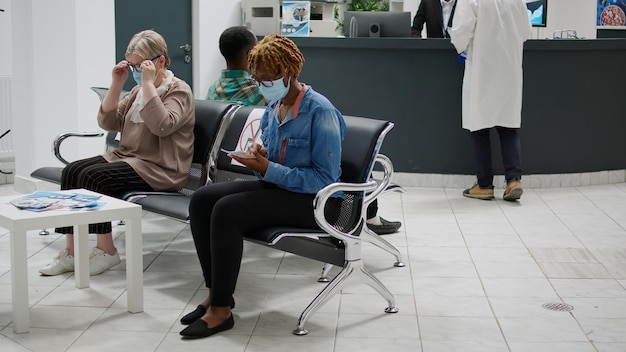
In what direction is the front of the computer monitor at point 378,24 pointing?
away from the camera

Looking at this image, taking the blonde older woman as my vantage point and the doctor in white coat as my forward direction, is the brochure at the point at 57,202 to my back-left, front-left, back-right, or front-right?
back-right

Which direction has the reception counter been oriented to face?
toward the camera

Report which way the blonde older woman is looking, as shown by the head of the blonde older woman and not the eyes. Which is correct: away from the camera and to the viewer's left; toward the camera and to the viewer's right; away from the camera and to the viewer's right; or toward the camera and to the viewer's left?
toward the camera and to the viewer's left

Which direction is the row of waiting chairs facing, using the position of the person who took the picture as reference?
facing the viewer and to the left of the viewer

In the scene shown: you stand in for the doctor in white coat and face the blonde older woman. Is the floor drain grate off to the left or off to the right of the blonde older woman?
left

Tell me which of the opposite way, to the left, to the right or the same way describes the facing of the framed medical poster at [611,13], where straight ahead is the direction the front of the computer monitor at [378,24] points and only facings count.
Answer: the opposite way

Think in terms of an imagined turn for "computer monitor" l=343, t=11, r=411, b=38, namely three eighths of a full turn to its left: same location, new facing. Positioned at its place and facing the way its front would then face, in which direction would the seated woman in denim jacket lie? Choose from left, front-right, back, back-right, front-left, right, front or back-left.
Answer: front-left

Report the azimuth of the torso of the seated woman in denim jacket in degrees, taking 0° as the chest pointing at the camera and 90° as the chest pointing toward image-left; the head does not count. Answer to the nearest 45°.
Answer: approximately 45°

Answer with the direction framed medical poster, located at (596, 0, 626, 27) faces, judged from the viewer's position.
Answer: facing the viewer

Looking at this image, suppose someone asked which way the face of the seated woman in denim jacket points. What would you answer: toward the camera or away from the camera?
toward the camera

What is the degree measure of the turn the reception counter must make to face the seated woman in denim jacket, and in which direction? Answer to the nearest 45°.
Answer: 0° — it already faces them

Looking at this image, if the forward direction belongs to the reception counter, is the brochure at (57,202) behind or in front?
in front

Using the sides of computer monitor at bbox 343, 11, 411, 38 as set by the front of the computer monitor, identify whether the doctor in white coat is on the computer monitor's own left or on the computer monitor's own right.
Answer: on the computer monitor's own right
